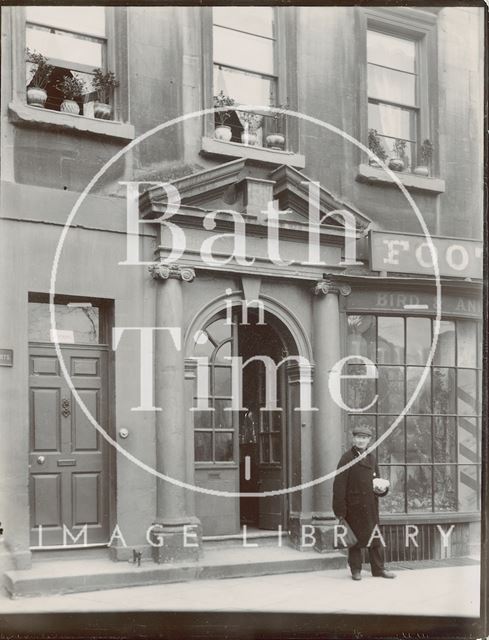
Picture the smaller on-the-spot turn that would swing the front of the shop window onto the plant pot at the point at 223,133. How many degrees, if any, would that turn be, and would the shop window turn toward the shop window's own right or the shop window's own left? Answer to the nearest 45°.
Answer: approximately 45° to the shop window's own right

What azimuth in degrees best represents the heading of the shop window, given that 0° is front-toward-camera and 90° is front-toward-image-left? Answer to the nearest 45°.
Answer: approximately 0°

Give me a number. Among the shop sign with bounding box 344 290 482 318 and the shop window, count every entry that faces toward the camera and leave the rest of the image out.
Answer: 2

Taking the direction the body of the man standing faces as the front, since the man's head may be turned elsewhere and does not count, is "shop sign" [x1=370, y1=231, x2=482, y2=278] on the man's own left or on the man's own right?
on the man's own left

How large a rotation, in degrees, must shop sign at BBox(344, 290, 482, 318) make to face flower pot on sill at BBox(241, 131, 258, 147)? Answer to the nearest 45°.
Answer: approximately 45° to its right

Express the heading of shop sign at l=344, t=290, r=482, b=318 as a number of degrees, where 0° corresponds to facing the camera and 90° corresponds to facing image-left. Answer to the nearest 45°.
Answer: approximately 0°
